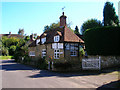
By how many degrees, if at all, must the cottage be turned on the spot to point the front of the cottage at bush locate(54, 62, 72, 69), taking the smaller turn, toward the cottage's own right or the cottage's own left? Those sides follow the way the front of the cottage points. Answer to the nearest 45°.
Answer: approximately 45° to the cottage's own left

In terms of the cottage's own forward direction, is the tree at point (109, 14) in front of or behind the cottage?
behind

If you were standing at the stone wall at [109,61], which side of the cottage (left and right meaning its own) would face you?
left

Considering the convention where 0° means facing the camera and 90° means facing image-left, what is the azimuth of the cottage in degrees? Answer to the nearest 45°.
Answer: approximately 45°

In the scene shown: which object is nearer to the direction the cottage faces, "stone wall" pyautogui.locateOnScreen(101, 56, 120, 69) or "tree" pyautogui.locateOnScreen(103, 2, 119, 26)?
the stone wall

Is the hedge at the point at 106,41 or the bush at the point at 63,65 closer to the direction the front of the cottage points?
the bush

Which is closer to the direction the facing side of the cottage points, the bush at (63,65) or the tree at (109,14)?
the bush

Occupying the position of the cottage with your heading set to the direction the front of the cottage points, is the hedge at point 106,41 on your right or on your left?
on your left

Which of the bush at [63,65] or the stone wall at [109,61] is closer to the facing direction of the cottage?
the bush
